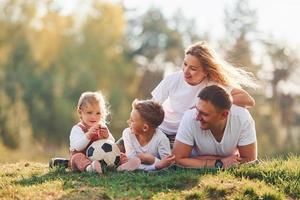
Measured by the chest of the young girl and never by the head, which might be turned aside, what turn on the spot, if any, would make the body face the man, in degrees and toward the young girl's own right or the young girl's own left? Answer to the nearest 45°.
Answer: approximately 45° to the young girl's own left

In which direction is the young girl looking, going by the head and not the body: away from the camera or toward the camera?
toward the camera

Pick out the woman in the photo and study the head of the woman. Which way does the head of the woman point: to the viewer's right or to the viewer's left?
to the viewer's left

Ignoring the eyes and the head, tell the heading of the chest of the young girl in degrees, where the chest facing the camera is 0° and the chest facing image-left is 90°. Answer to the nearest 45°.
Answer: approximately 315°
